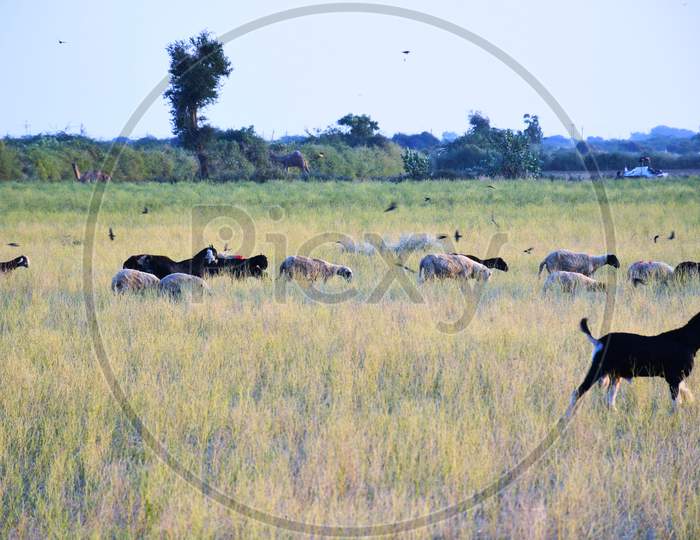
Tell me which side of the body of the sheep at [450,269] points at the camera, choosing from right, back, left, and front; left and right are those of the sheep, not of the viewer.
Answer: right

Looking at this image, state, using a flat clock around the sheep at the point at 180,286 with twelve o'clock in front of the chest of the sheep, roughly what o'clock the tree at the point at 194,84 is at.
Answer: The tree is roughly at 9 o'clock from the sheep.

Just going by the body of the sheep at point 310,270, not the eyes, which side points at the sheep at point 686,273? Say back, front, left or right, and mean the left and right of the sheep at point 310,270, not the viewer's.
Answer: front

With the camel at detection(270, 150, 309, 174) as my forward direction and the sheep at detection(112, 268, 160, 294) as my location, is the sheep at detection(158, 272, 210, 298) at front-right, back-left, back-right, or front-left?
back-right

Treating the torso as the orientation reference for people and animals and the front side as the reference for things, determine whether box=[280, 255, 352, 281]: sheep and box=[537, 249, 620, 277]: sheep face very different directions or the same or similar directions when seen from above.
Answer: same or similar directions

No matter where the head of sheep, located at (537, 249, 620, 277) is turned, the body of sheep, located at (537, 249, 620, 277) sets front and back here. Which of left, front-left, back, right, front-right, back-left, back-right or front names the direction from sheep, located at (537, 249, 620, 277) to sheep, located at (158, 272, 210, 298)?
back-right

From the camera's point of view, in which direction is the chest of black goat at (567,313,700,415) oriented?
to the viewer's right

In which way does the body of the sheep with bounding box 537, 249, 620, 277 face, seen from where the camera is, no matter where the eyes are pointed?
to the viewer's right

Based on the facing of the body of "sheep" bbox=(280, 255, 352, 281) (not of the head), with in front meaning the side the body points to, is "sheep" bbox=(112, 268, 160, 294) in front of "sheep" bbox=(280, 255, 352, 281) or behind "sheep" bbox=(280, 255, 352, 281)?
behind

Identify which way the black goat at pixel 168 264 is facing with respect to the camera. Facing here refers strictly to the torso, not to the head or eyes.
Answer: to the viewer's right

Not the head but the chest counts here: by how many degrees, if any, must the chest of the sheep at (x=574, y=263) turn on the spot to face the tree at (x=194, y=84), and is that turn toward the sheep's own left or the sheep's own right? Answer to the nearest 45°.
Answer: approximately 135° to the sheep's own left

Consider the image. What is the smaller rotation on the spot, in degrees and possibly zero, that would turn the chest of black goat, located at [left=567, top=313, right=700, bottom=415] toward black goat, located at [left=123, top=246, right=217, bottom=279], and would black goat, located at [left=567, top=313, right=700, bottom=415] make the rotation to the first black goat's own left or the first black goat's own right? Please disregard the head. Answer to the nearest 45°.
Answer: approximately 135° to the first black goat's own left

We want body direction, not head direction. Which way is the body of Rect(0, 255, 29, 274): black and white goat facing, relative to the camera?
to the viewer's right

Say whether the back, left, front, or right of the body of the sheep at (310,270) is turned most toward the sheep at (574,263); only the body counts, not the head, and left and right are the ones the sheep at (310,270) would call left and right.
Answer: front
